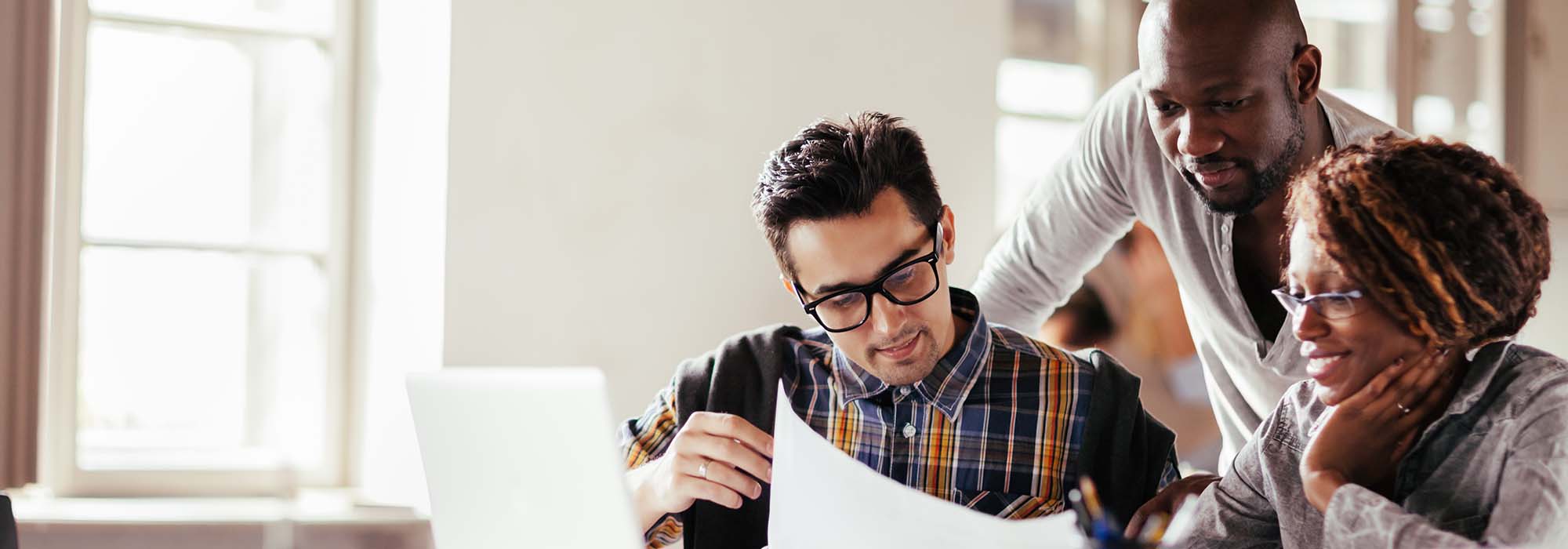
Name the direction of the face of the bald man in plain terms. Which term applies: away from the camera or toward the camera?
toward the camera

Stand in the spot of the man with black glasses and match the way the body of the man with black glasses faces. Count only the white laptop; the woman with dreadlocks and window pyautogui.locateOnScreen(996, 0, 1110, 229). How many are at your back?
1

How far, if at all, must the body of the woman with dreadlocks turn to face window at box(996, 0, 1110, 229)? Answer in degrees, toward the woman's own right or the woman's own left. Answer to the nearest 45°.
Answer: approximately 135° to the woman's own right

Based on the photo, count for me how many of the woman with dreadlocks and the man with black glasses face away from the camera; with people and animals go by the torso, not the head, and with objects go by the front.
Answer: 0

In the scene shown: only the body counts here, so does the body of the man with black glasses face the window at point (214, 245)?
no

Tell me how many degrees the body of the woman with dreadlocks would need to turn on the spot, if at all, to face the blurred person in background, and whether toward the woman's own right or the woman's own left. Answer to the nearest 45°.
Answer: approximately 135° to the woman's own right

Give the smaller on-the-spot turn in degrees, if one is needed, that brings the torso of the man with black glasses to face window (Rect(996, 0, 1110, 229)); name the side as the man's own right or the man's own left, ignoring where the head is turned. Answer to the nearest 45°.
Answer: approximately 180°

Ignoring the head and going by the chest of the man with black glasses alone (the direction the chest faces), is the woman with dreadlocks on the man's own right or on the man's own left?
on the man's own left

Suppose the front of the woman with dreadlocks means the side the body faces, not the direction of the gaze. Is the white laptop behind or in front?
in front

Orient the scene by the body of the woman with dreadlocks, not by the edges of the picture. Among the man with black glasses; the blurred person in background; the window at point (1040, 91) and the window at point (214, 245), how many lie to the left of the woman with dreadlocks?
0

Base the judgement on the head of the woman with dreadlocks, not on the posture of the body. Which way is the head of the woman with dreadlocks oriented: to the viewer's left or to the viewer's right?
to the viewer's left

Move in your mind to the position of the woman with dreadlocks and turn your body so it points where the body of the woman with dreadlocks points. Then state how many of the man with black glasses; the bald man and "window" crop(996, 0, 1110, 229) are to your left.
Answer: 0

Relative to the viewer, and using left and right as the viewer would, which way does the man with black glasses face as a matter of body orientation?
facing the viewer

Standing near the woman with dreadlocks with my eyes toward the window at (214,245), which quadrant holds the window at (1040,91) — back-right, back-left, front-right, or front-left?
front-right

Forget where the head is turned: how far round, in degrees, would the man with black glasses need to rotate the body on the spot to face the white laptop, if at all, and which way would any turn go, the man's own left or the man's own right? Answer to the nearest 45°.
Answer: approximately 45° to the man's own right

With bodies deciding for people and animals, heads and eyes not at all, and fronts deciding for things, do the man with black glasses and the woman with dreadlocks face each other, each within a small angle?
no

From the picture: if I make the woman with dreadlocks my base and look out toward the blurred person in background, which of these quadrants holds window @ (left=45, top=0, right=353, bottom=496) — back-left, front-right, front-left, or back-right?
front-left
